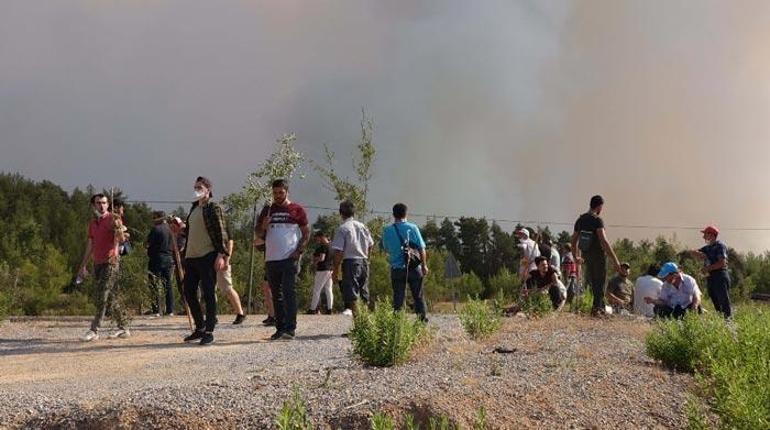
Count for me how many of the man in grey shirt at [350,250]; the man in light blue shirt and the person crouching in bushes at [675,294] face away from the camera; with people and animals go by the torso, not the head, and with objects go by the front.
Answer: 2

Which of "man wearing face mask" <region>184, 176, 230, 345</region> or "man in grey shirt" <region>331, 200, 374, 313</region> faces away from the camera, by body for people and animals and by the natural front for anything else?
the man in grey shirt

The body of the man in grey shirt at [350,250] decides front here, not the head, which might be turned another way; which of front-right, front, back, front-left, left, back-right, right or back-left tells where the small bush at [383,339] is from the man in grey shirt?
back

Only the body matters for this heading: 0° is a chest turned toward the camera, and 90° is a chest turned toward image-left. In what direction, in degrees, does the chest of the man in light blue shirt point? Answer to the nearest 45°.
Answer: approximately 180°

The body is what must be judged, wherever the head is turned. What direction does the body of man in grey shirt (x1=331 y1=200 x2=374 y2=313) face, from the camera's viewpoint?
away from the camera

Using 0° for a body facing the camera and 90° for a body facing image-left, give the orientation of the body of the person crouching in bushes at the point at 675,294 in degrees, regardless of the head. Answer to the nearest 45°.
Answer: approximately 45°

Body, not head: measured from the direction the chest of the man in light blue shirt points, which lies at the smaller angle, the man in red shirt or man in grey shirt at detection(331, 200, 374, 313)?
the man in grey shirt
